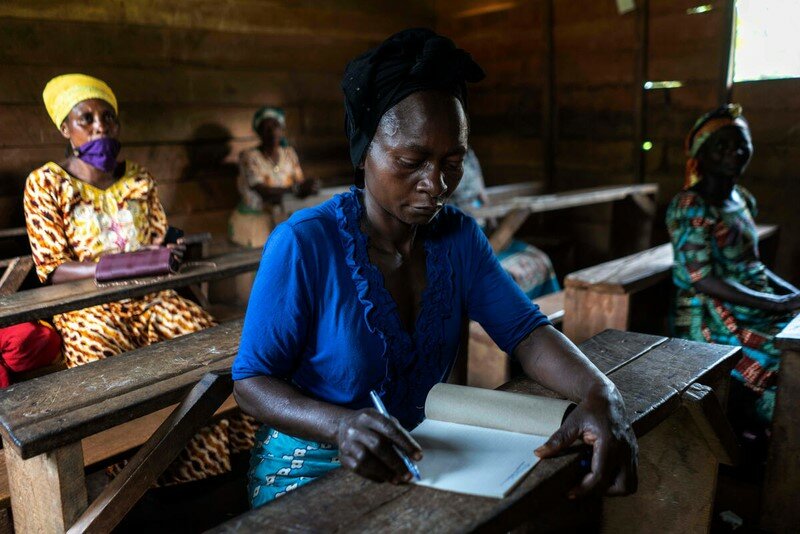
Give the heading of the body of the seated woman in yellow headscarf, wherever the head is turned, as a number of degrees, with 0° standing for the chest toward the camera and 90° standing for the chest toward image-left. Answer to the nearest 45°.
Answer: approximately 315°

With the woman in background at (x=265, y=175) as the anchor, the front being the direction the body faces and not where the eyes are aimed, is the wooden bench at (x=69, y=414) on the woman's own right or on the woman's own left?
on the woman's own right

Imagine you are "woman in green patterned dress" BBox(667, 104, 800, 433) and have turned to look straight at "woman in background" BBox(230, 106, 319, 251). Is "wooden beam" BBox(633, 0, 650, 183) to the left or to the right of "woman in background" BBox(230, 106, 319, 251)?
right

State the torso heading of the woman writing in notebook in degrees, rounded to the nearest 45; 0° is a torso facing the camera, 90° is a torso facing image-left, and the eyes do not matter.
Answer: approximately 315°

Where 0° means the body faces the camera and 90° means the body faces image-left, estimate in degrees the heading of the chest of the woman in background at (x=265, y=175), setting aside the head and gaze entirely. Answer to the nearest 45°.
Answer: approximately 315°

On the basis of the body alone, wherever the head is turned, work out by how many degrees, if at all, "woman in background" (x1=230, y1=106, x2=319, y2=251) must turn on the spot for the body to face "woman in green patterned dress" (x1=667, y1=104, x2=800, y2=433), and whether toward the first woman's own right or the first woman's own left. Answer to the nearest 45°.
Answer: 0° — they already face them

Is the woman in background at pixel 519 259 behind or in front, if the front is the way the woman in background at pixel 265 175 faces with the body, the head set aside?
in front

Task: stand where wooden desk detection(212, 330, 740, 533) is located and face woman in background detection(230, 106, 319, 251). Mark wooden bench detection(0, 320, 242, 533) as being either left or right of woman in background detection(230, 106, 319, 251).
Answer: left
